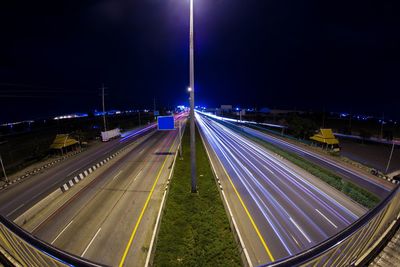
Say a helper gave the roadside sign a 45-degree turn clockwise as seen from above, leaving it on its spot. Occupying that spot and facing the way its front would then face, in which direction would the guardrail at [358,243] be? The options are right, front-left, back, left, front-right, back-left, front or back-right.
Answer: front-left

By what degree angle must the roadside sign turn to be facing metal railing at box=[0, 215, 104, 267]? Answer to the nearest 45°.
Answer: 0° — it already faces it

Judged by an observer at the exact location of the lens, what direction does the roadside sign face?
facing the viewer
